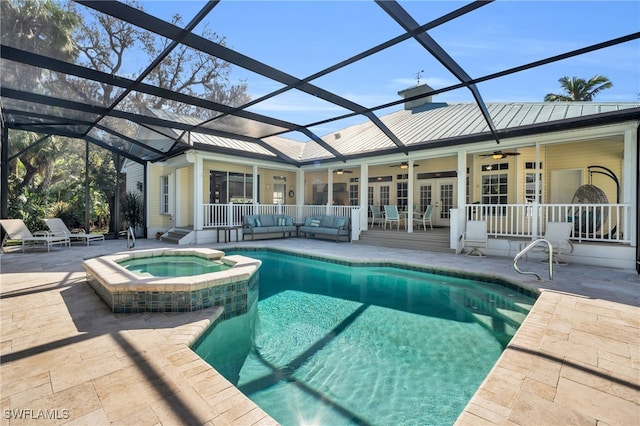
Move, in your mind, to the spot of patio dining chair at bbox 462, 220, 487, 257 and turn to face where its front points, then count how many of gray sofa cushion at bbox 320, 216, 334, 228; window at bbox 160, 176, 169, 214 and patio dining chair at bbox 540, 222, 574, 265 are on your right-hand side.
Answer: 2

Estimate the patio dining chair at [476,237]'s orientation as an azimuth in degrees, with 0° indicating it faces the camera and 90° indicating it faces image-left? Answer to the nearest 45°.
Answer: approximately 0°

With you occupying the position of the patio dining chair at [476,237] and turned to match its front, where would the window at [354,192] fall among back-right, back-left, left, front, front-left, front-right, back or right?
back-right

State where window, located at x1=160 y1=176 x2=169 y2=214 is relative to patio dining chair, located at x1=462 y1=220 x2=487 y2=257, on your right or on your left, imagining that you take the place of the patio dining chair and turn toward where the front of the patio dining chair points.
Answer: on your right

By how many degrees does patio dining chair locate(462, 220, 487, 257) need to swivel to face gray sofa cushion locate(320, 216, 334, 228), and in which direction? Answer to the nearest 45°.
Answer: approximately 90° to its right

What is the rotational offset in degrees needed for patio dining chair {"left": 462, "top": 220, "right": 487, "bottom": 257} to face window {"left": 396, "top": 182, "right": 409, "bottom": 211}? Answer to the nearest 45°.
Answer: approximately 135° to its right

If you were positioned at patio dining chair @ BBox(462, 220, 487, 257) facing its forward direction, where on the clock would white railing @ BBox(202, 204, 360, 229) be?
The white railing is roughly at 3 o'clock from the patio dining chair.

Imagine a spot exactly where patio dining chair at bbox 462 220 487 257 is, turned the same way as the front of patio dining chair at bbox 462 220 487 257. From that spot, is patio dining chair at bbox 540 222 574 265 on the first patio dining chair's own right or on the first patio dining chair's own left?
on the first patio dining chair's own left

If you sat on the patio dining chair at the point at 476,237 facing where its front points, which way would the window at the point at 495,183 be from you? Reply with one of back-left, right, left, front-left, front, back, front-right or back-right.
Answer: back

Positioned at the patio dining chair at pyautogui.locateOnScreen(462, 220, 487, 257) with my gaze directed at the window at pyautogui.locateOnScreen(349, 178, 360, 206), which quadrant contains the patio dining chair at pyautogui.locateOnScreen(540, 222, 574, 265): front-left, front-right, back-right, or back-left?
back-right

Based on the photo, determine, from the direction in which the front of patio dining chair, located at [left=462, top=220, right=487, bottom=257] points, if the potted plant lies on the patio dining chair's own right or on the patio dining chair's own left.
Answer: on the patio dining chair's own right

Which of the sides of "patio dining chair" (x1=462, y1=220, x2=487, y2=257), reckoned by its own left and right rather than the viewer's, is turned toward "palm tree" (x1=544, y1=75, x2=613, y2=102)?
back
